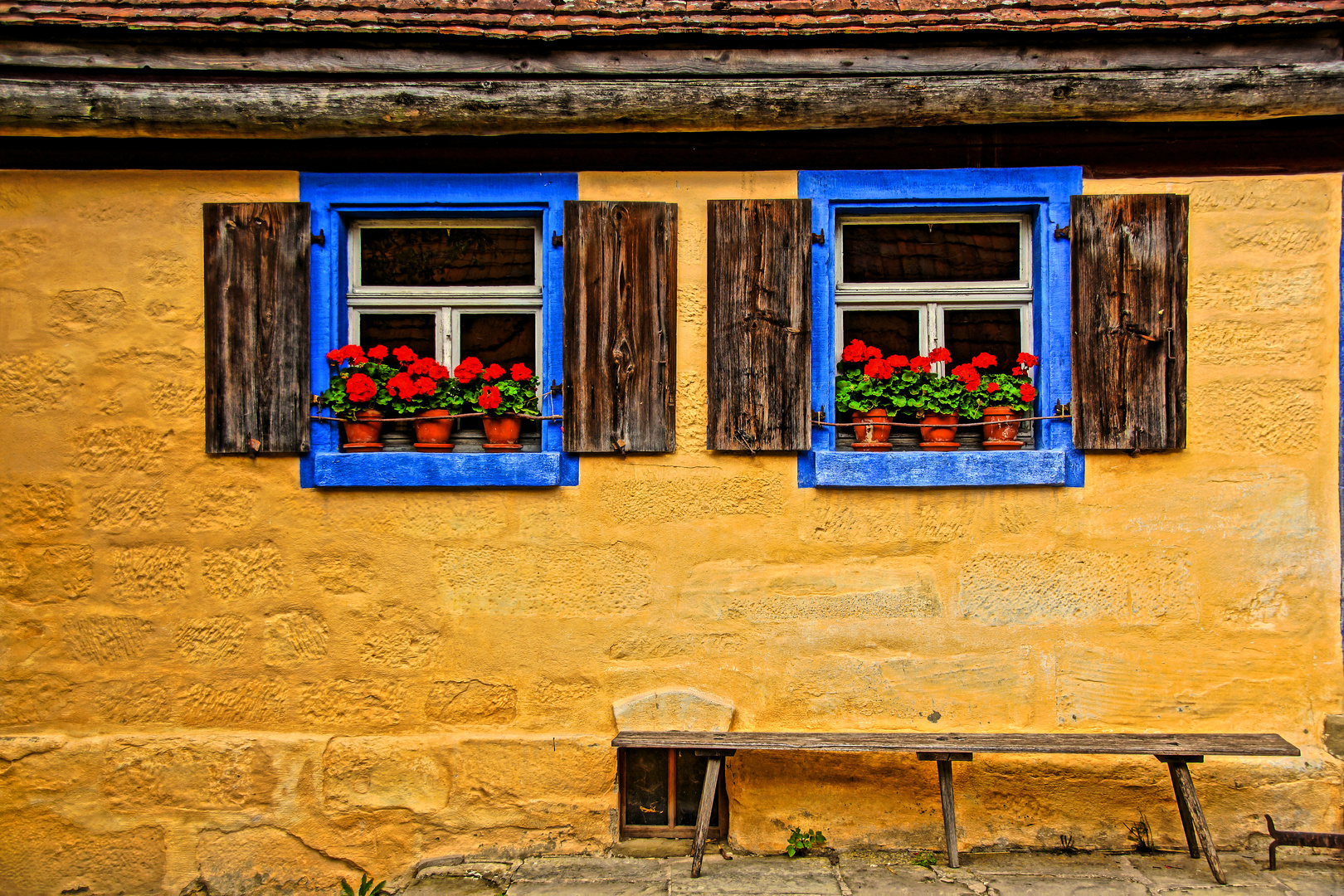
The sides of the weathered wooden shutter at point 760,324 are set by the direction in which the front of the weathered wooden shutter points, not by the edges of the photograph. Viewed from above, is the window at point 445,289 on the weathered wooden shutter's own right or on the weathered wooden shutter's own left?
on the weathered wooden shutter's own right

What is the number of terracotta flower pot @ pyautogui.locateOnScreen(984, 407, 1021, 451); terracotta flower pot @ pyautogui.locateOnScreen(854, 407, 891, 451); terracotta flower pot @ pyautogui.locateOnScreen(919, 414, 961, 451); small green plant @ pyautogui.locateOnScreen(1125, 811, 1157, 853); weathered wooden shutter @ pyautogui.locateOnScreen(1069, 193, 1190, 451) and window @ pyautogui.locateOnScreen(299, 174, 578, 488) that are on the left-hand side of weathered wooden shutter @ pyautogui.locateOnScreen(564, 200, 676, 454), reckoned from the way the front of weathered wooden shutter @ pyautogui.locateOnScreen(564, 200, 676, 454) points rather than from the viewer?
5

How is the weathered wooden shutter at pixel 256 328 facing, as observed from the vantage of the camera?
facing the viewer

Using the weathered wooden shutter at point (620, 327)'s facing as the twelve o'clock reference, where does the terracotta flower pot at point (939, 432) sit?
The terracotta flower pot is roughly at 9 o'clock from the weathered wooden shutter.

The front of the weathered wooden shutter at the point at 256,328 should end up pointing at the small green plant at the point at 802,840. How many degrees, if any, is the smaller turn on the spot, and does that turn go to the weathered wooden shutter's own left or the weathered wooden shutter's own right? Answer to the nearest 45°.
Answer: approximately 45° to the weathered wooden shutter's own left

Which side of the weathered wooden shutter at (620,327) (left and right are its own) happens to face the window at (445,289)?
right

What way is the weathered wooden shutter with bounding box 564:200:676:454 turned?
toward the camera

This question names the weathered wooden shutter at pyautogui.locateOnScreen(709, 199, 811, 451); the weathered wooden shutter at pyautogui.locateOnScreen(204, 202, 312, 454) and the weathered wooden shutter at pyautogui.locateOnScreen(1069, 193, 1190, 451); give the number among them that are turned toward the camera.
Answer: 3

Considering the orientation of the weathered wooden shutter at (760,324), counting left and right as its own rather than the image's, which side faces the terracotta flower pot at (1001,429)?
left

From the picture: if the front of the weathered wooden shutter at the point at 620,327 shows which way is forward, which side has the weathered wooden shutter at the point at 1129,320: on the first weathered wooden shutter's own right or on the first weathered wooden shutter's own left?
on the first weathered wooden shutter's own left

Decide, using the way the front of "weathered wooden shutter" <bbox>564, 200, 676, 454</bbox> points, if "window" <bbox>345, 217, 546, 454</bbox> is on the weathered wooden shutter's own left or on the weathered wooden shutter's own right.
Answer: on the weathered wooden shutter's own right
